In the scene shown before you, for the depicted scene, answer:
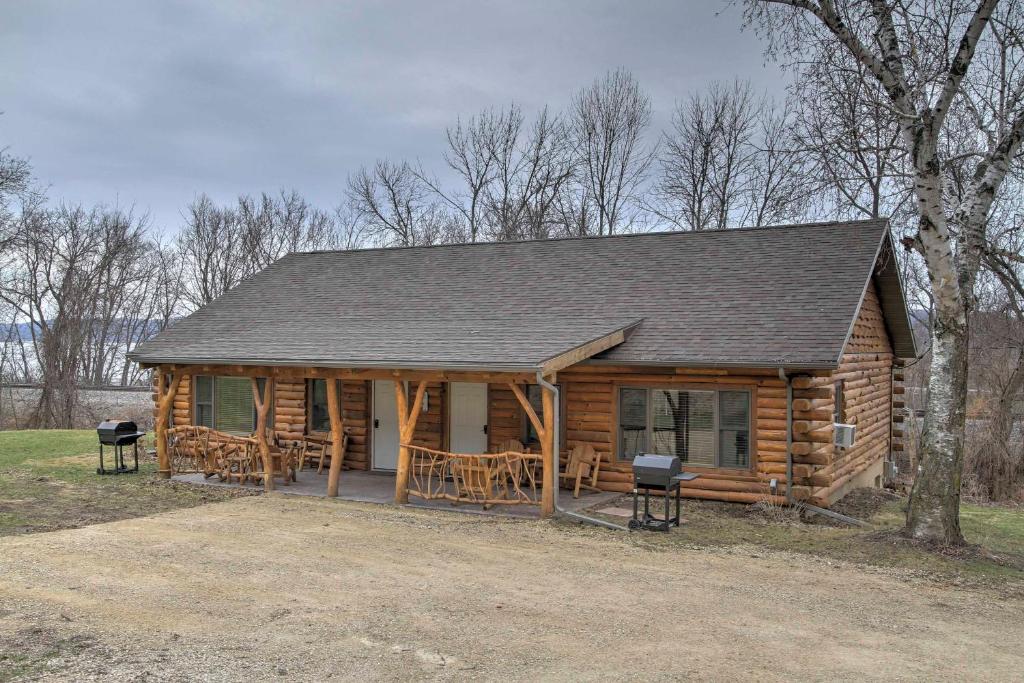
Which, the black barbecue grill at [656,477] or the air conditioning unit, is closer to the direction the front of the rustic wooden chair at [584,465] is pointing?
the black barbecue grill

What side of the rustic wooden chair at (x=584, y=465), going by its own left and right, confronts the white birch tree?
left

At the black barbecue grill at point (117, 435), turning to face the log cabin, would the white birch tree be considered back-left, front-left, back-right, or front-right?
front-right

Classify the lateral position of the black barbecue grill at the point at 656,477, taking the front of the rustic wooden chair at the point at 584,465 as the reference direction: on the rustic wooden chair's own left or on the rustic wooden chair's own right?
on the rustic wooden chair's own left

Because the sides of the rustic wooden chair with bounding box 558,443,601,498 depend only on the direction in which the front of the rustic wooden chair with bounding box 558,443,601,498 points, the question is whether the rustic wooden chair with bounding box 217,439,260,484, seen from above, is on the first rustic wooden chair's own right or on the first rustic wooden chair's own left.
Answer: on the first rustic wooden chair's own right

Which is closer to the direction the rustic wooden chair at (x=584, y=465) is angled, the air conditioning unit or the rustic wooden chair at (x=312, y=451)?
the rustic wooden chair

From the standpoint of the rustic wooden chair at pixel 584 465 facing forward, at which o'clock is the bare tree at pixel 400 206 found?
The bare tree is roughly at 4 o'clock from the rustic wooden chair.

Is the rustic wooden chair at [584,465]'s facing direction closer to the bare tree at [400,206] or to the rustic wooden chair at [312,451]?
the rustic wooden chair

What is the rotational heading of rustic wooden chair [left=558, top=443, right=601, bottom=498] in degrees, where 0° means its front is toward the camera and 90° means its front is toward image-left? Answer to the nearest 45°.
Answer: approximately 45°

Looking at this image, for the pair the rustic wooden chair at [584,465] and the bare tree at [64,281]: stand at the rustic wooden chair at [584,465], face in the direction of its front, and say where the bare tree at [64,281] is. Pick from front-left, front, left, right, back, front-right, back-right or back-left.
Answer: right

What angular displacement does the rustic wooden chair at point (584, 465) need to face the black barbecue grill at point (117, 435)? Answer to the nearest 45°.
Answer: approximately 45° to its right

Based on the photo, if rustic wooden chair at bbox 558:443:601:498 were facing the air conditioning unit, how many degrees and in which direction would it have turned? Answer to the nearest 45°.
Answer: approximately 135° to its left

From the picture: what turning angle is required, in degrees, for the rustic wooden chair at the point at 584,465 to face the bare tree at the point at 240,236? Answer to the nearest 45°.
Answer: approximately 90° to its right

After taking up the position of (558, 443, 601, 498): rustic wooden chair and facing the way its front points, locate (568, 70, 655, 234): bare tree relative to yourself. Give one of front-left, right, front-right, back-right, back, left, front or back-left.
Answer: back-right
